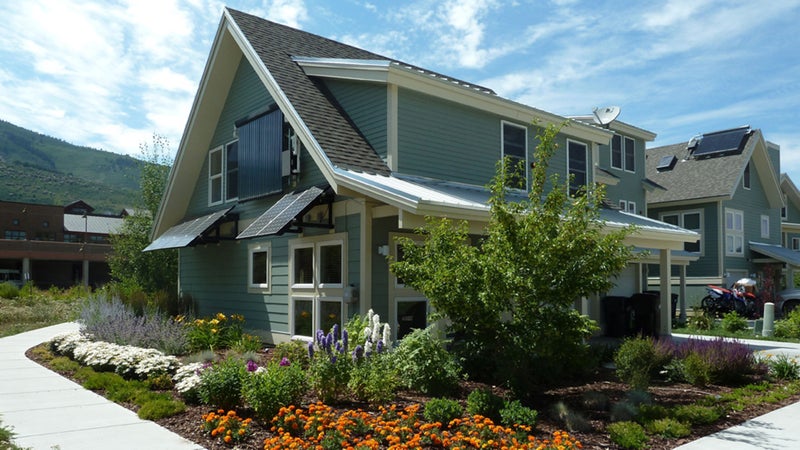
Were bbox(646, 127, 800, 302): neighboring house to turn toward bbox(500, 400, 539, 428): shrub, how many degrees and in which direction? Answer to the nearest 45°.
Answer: approximately 45° to its right

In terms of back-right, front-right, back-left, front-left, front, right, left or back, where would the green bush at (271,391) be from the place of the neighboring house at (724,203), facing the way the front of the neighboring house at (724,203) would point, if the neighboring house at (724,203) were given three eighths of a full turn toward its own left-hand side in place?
back

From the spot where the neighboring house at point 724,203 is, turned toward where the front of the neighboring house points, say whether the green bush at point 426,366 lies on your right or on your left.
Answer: on your right

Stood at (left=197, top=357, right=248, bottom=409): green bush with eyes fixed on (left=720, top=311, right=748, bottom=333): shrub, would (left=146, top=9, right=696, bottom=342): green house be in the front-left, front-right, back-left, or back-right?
front-left

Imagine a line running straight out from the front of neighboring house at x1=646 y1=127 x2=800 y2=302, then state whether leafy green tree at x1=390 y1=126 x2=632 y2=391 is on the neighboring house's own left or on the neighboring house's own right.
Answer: on the neighboring house's own right

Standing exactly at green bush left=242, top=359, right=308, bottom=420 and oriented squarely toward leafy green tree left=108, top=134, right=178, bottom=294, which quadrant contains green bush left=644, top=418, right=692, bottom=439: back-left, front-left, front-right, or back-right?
back-right

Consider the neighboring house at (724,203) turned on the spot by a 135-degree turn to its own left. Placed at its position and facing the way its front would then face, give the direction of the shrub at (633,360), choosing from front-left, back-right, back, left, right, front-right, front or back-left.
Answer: back

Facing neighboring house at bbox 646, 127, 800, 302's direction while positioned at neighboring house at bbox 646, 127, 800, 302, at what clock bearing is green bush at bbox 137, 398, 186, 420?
The green bush is roughly at 2 o'clock from the neighboring house.

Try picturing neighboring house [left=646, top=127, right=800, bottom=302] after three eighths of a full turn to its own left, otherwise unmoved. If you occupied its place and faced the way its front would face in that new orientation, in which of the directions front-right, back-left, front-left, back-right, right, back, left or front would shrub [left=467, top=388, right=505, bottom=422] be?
back

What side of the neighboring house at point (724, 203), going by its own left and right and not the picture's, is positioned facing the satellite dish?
right

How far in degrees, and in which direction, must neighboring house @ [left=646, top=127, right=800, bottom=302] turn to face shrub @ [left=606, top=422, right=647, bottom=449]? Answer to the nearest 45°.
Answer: approximately 45° to its right

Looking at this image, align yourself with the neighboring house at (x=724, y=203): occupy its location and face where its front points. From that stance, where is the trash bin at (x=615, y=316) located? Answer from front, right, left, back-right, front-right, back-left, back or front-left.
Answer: front-right
